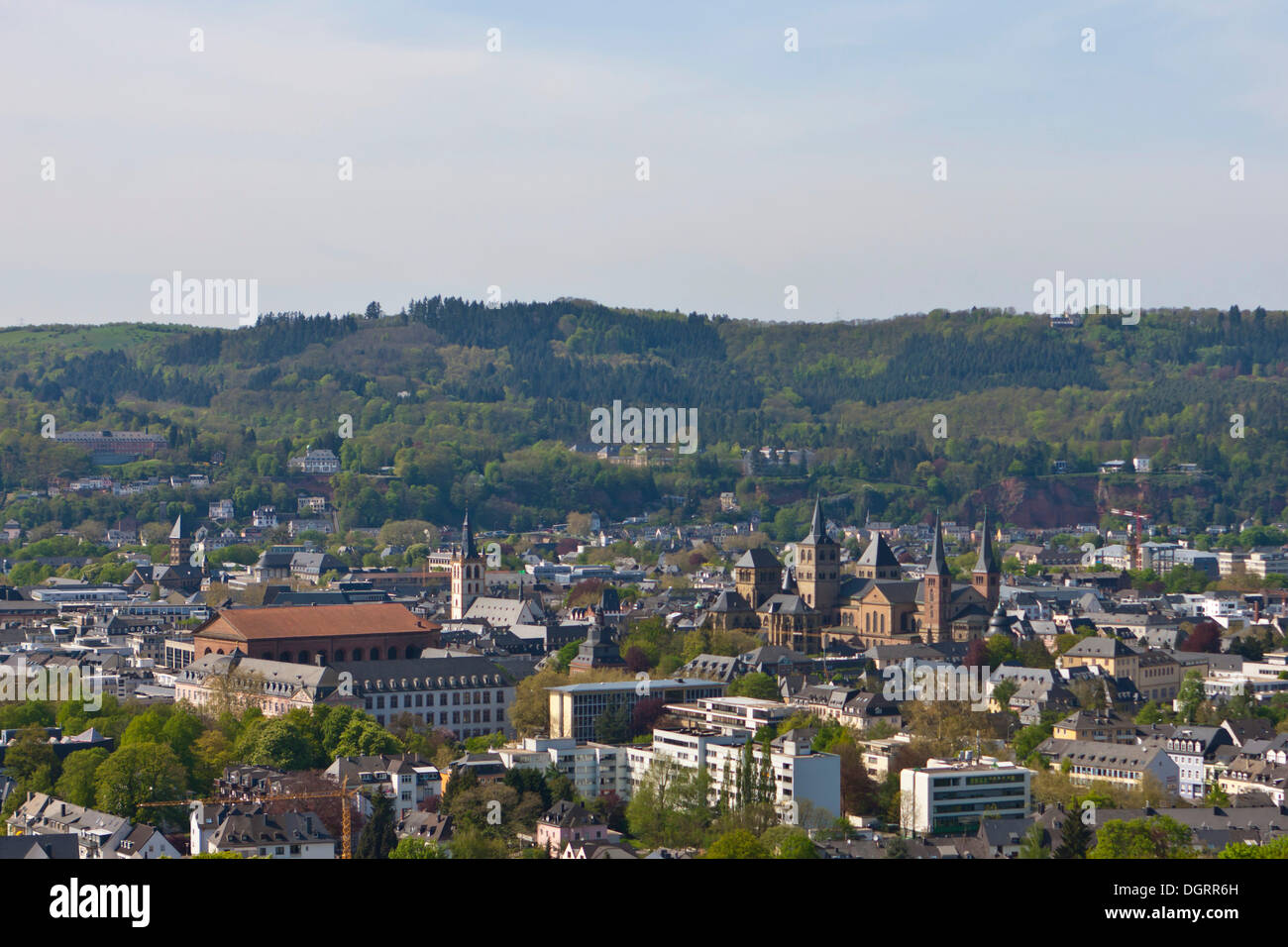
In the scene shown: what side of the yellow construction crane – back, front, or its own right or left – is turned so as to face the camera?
left
